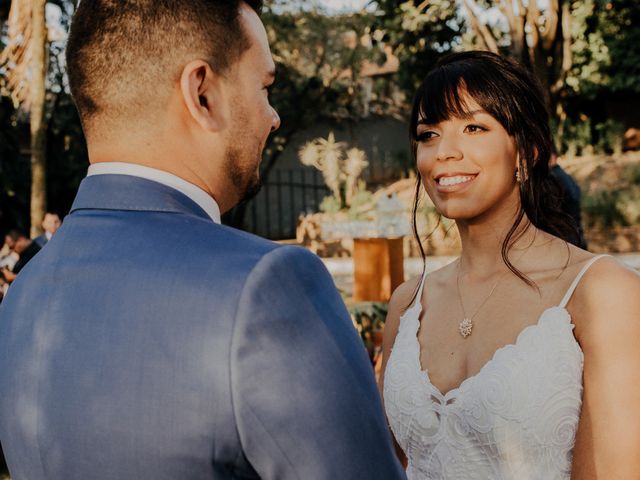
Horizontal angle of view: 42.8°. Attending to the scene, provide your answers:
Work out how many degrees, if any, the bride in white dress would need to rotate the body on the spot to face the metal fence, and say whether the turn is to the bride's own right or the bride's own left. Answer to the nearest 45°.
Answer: approximately 135° to the bride's own right

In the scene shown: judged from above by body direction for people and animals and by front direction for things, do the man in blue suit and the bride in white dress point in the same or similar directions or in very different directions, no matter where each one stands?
very different directions

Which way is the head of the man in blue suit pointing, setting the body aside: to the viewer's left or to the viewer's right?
to the viewer's right

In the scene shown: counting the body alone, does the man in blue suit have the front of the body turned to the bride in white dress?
yes

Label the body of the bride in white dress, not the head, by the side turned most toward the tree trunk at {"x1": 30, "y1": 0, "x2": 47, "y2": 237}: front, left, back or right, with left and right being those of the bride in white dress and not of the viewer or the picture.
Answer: right

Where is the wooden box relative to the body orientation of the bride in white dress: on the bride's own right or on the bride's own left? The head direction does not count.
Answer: on the bride's own right

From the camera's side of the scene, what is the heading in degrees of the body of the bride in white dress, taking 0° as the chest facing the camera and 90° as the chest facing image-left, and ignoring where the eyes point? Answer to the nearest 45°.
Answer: approximately 45°

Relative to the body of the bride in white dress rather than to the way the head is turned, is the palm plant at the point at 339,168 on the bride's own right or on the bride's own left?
on the bride's own right

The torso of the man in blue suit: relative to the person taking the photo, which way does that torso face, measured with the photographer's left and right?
facing away from the viewer and to the right of the viewer
